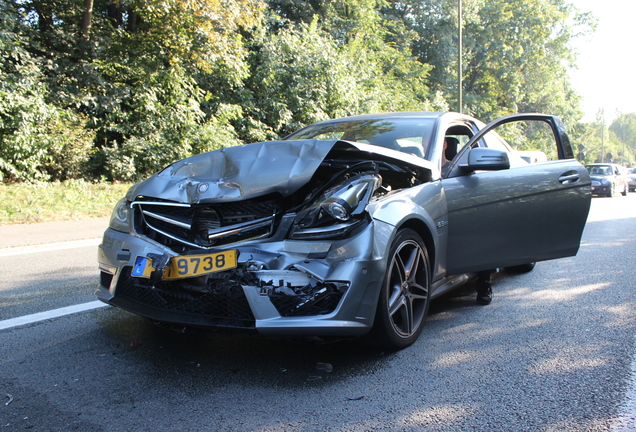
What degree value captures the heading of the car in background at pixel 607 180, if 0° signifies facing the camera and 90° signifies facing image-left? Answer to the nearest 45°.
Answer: approximately 45°

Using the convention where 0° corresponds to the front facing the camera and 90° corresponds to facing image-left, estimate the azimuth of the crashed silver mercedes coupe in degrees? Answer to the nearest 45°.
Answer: approximately 45°

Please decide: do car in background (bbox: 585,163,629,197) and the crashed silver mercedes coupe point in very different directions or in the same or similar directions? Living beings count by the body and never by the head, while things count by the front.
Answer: same or similar directions

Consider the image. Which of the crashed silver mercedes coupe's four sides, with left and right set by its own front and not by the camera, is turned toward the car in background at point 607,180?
back

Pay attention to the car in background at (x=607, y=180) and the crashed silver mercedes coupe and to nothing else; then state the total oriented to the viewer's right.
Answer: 0

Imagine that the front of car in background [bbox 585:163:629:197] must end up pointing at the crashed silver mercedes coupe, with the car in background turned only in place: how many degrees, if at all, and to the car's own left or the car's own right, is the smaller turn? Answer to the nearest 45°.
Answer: approximately 45° to the car's own left
